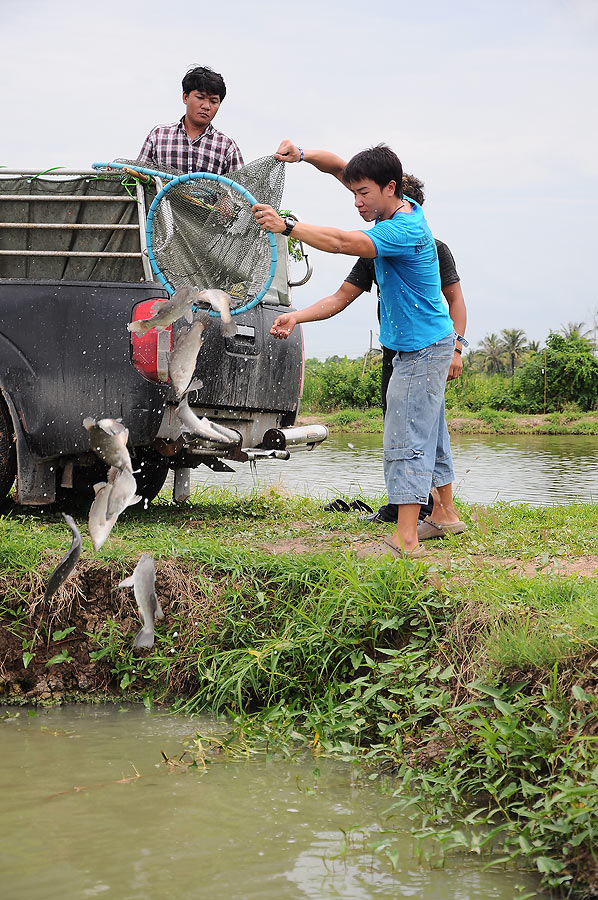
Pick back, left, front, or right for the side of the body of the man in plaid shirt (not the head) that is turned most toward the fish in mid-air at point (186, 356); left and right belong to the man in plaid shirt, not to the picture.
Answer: front

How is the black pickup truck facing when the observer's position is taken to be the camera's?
facing away from the viewer and to the left of the viewer

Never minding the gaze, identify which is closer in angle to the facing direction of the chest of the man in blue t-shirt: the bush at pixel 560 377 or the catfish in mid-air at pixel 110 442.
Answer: the catfish in mid-air

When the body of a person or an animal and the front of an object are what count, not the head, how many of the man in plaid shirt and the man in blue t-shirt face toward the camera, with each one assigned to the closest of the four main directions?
1

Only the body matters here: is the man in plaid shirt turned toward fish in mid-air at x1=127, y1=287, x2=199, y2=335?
yes

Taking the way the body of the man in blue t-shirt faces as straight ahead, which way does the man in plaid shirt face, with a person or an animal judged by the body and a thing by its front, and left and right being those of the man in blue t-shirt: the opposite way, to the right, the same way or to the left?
to the left

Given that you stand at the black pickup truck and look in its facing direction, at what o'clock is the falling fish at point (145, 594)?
The falling fish is roughly at 7 o'clock from the black pickup truck.

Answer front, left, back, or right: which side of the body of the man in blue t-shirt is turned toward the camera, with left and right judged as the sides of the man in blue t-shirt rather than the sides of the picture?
left

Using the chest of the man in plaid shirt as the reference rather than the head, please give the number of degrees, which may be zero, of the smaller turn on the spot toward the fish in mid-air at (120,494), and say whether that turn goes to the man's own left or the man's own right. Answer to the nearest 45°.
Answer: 0° — they already face it

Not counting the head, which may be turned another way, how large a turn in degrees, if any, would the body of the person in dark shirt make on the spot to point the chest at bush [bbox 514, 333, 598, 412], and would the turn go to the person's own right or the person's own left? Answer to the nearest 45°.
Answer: approximately 135° to the person's own right
